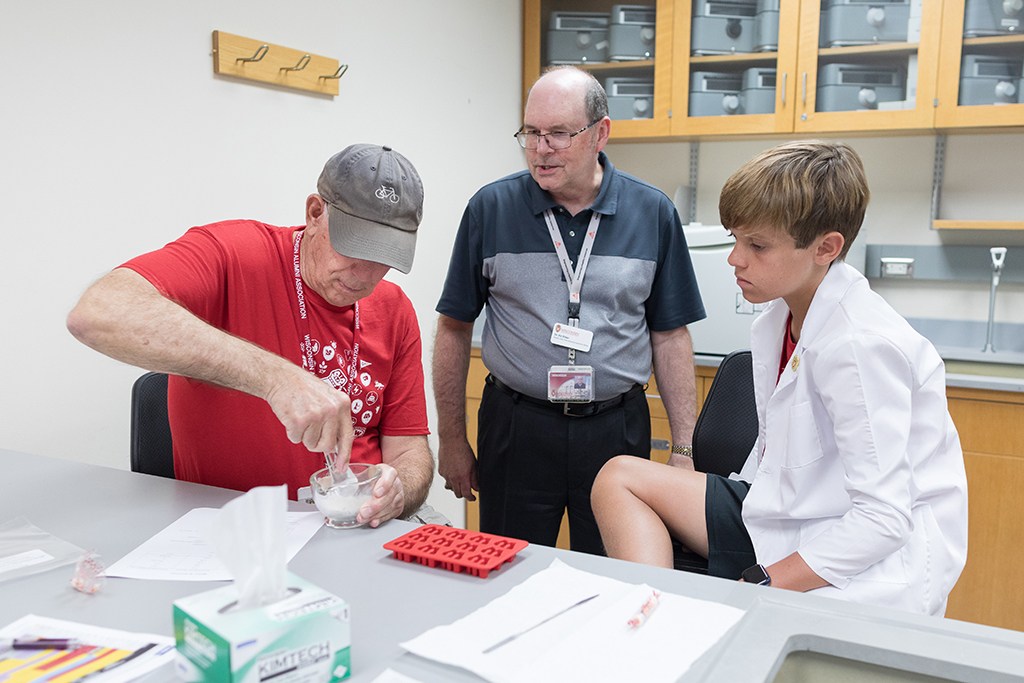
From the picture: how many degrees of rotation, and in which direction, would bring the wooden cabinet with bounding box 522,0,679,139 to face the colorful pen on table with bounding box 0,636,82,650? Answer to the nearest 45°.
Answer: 0° — it already faces it

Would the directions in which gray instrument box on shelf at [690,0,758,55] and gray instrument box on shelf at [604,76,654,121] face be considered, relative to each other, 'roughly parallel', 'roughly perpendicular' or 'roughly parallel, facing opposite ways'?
roughly parallel

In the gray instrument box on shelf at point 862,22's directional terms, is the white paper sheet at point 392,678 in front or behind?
in front

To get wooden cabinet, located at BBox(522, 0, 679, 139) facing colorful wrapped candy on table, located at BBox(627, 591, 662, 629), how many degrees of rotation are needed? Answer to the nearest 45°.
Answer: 0° — it already faces it

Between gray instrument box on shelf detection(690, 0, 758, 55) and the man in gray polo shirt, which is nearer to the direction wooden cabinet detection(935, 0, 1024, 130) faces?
the man in gray polo shirt

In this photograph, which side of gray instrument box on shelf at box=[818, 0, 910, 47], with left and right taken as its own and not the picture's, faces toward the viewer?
front

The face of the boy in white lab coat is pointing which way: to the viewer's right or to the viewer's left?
to the viewer's left

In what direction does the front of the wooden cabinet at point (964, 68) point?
toward the camera

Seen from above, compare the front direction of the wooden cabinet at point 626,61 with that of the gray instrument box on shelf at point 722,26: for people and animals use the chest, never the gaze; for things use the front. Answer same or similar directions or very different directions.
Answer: same or similar directions

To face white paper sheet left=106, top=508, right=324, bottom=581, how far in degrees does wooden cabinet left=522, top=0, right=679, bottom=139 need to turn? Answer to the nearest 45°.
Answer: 0° — it already faces it

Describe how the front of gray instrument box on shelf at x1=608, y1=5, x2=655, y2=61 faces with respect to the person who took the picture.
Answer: facing the viewer

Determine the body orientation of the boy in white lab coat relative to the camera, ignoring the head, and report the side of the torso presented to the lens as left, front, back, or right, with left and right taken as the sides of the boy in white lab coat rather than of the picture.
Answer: left

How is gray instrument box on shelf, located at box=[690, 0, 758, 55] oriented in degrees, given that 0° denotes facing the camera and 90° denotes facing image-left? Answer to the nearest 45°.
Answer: approximately 0°

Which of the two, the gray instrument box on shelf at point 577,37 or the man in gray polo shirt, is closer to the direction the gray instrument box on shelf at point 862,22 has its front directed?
the man in gray polo shirt

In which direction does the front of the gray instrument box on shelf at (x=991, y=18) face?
toward the camera

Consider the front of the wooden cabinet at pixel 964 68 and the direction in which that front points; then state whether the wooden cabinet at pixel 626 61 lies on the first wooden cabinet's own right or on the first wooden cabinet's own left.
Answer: on the first wooden cabinet's own right
